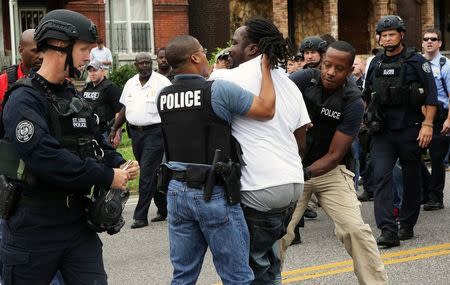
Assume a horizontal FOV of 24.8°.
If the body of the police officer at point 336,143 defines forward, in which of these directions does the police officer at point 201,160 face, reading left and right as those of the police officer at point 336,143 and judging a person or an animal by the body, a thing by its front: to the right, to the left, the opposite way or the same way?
the opposite way

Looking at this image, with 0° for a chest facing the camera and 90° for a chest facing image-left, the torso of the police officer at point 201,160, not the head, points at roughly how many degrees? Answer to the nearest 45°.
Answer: approximately 225°

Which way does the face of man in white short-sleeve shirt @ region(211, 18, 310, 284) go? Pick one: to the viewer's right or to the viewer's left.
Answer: to the viewer's left

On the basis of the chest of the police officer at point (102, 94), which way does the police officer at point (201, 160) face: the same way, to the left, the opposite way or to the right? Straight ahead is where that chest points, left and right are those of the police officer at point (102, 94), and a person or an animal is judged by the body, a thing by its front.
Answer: the opposite way

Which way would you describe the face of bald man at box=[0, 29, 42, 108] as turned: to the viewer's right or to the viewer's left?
to the viewer's right
